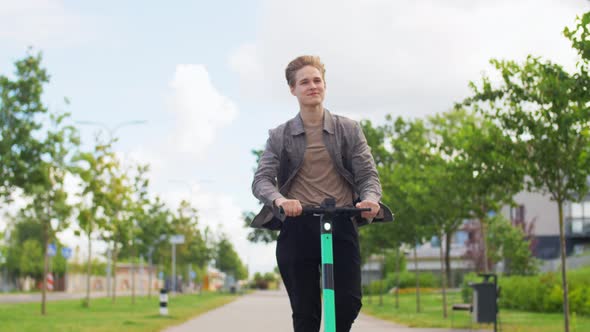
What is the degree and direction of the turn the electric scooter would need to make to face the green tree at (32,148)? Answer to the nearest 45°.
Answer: approximately 180°

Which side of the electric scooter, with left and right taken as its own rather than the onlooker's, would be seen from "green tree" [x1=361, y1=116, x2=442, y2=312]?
back

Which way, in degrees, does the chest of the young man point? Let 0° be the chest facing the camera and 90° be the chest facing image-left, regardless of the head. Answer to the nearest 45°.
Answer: approximately 0°

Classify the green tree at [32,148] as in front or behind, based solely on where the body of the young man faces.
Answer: behind

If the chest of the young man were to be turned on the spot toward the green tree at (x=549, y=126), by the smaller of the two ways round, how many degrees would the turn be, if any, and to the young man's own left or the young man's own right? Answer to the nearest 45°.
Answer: approximately 180°

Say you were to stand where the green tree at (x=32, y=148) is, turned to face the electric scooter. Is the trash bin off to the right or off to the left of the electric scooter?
left

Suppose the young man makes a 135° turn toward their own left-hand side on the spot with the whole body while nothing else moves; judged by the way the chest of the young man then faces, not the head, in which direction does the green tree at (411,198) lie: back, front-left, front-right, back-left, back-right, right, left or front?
front-left

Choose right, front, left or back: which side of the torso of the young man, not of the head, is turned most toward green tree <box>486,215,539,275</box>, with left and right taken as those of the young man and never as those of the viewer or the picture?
back

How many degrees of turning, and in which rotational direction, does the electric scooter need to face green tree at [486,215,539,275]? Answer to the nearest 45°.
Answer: approximately 180°
